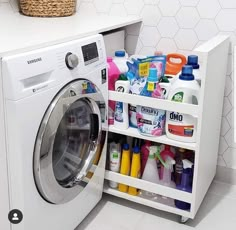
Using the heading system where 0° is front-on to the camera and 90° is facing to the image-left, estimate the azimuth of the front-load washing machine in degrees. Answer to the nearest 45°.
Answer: approximately 315°

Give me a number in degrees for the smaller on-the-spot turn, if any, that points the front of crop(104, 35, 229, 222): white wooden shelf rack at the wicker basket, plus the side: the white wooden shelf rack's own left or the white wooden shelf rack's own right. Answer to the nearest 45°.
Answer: approximately 90° to the white wooden shelf rack's own right

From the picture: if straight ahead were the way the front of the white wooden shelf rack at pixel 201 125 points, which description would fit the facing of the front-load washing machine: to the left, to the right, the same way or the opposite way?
to the left

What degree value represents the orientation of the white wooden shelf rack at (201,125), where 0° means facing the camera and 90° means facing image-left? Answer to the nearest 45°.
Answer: approximately 45°

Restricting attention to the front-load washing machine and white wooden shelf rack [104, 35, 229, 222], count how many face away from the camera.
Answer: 0
